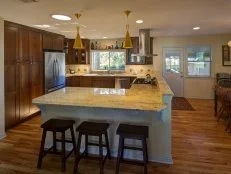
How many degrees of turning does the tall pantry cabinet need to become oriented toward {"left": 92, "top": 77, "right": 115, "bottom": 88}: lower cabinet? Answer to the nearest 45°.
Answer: approximately 90° to its left

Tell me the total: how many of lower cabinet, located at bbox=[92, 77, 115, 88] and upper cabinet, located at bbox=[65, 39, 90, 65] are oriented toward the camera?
2

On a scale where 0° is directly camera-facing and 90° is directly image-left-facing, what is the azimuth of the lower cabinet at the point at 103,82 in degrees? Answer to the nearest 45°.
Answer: approximately 0°

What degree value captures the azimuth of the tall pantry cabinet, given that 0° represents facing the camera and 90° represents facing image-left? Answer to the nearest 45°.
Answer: approximately 315°

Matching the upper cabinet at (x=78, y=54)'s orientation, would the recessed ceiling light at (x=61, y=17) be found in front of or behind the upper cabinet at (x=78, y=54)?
in front

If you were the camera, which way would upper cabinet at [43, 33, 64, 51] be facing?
facing the viewer and to the right of the viewer

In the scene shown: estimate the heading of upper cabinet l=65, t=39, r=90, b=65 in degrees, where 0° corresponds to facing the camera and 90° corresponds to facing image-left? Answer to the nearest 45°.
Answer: approximately 0°
